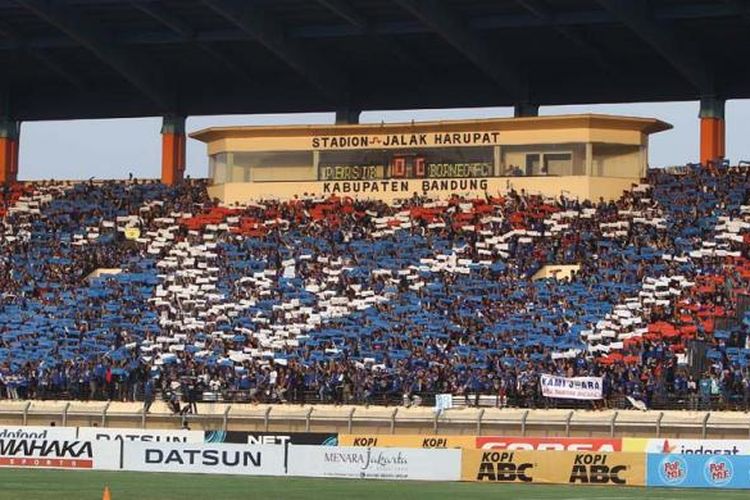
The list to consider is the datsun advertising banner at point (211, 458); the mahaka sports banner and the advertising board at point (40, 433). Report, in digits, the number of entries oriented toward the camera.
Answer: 3

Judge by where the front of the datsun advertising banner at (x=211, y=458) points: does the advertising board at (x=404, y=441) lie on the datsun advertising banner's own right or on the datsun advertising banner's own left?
on the datsun advertising banner's own left

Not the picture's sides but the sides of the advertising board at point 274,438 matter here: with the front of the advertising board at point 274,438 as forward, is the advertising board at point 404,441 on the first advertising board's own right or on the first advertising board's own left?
on the first advertising board's own left

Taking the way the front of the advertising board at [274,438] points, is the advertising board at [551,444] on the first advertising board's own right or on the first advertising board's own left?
on the first advertising board's own left

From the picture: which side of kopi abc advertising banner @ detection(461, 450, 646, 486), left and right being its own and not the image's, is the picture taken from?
front

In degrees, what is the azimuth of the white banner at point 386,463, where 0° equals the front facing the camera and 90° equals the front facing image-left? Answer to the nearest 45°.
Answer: approximately 0°

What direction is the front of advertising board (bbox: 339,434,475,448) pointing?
toward the camera

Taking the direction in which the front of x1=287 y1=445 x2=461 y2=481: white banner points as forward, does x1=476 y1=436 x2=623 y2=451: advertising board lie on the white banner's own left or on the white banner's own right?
on the white banner's own left

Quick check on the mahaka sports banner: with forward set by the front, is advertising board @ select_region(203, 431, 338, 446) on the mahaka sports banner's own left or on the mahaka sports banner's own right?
on the mahaka sports banner's own left

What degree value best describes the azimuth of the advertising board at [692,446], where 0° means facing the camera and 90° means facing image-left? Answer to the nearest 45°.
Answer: approximately 0°
